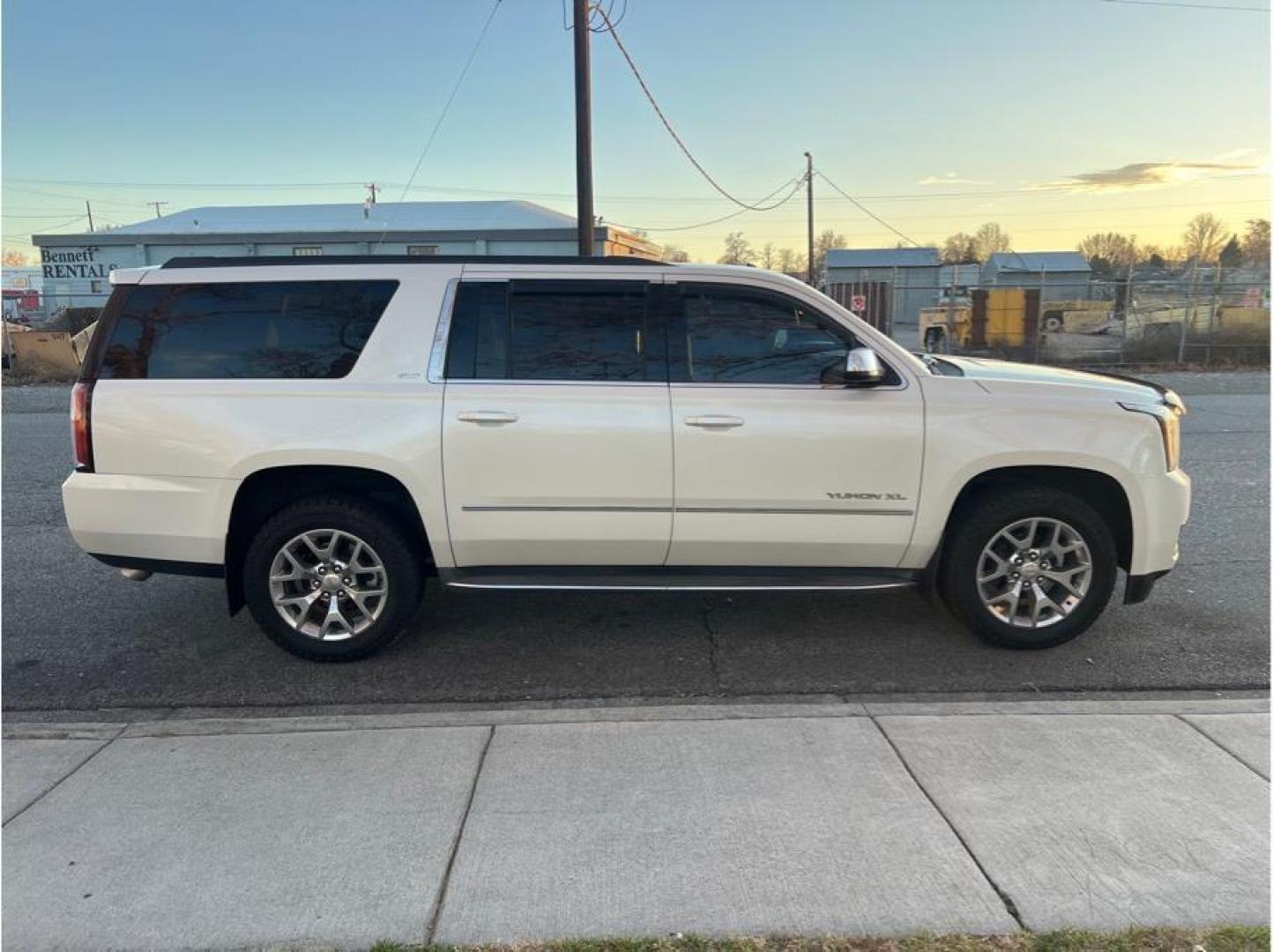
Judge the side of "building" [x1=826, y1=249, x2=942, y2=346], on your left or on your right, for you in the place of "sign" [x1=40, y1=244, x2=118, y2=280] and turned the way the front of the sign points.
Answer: on your left

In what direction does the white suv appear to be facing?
to the viewer's right

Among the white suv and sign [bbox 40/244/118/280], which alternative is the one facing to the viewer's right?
the white suv

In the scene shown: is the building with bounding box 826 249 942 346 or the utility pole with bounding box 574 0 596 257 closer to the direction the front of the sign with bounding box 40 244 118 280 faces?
the utility pole

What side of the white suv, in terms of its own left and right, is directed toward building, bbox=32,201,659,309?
left

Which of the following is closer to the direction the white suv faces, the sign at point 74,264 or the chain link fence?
the chain link fence

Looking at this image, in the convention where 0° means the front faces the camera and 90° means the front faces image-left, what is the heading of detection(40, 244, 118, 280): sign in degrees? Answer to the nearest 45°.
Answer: approximately 0°

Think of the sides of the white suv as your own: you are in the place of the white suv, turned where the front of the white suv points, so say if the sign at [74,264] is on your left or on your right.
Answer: on your left
